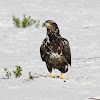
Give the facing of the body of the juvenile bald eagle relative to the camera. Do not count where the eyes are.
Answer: toward the camera
